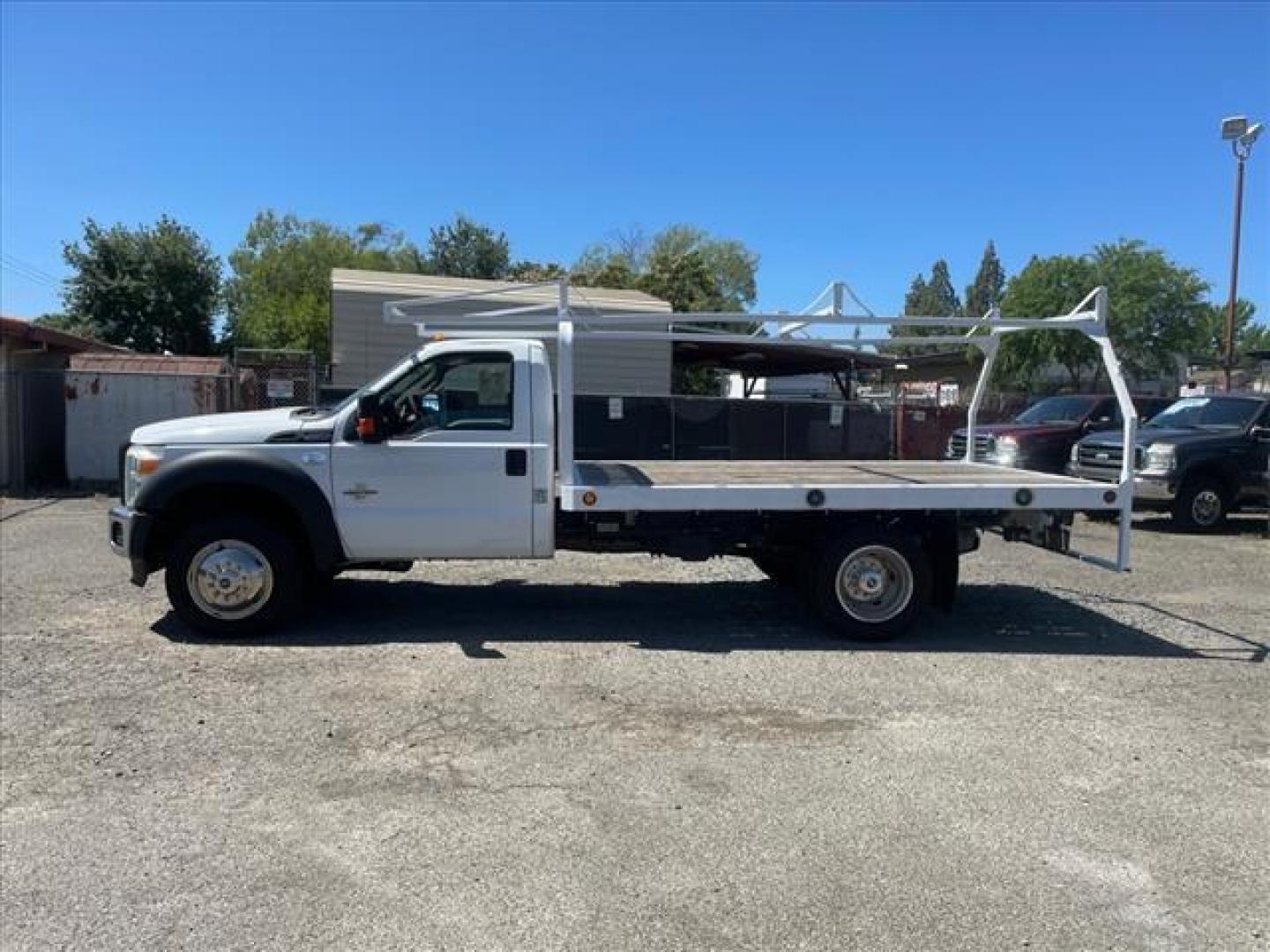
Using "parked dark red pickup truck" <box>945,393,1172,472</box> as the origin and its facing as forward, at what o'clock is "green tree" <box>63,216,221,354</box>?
The green tree is roughly at 2 o'clock from the parked dark red pickup truck.

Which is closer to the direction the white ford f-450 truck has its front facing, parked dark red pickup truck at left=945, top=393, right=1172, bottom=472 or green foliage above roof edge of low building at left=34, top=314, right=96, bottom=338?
the green foliage above roof edge of low building

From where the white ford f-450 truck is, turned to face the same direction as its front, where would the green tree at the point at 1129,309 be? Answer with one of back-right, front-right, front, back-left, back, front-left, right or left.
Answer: back-right

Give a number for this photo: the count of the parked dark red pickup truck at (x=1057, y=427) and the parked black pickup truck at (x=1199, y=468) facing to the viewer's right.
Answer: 0

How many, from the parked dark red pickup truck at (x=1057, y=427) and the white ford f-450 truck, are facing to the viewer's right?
0

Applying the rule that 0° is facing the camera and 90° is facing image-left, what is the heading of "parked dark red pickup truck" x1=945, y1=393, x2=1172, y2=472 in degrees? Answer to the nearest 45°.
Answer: approximately 45°

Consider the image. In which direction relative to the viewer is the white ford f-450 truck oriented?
to the viewer's left

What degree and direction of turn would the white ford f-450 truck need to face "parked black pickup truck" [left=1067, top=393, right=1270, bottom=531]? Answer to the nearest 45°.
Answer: approximately 135° to its right

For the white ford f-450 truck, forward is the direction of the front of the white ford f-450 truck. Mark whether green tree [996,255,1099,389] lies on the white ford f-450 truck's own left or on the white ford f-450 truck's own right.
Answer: on the white ford f-450 truck's own right

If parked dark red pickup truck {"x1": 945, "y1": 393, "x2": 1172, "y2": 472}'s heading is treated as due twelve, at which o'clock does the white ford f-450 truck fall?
The white ford f-450 truck is roughly at 11 o'clock from the parked dark red pickup truck.

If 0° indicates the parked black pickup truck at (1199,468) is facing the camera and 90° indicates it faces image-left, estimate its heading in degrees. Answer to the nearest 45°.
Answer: approximately 45°

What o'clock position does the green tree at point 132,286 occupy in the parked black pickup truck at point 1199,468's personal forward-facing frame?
The green tree is roughly at 2 o'clock from the parked black pickup truck.
